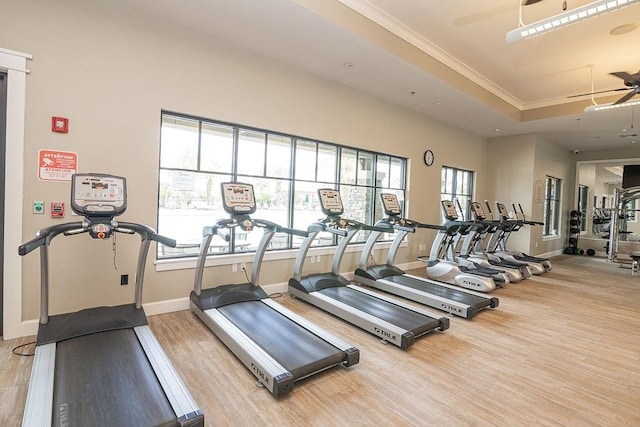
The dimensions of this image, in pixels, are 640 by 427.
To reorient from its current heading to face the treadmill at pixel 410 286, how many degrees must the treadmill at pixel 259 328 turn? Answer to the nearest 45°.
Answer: approximately 90° to its right

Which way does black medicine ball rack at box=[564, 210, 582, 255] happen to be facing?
toward the camera

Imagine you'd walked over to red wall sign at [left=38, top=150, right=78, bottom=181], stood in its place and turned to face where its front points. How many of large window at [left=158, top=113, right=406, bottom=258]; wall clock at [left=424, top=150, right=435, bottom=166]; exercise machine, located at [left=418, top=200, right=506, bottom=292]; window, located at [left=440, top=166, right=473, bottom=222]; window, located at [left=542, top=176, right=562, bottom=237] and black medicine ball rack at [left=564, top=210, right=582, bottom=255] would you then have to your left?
6

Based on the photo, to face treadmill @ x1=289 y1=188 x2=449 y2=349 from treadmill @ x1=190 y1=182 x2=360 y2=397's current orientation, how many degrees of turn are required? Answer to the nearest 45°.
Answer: approximately 90° to its right

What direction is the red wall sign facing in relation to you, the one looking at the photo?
facing the viewer

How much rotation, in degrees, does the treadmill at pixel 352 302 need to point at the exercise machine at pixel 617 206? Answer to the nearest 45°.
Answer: approximately 90° to its right

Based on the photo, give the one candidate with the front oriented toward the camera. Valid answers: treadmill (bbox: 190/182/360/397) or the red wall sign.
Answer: the red wall sign

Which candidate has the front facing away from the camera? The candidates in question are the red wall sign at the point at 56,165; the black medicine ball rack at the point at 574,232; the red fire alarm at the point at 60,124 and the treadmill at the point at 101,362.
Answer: the treadmill

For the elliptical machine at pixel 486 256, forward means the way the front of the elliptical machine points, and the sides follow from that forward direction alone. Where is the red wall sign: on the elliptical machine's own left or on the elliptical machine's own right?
on the elliptical machine's own left

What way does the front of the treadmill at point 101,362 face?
away from the camera

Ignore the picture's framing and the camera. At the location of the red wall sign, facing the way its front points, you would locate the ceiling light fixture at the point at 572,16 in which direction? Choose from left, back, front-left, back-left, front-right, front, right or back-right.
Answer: front-left

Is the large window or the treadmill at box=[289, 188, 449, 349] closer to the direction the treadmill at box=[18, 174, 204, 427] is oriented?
the large window

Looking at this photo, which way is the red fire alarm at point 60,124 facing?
toward the camera

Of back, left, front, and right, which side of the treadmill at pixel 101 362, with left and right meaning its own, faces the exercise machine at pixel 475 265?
right

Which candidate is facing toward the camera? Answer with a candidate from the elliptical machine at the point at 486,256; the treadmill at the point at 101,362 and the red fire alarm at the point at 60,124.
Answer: the red fire alarm

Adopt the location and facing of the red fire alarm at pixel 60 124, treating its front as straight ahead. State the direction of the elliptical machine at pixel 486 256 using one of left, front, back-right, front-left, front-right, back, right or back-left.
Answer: left

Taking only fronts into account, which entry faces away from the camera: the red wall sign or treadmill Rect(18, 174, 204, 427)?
the treadmill
